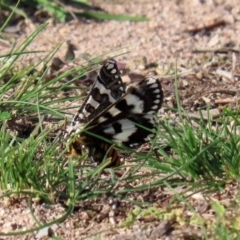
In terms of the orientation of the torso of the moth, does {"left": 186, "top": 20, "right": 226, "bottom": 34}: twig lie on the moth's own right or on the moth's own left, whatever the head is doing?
on the moth's own right

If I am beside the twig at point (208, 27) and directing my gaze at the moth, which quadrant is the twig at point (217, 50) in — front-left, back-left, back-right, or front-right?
front-left

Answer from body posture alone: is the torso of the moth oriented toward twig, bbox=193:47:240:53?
no
